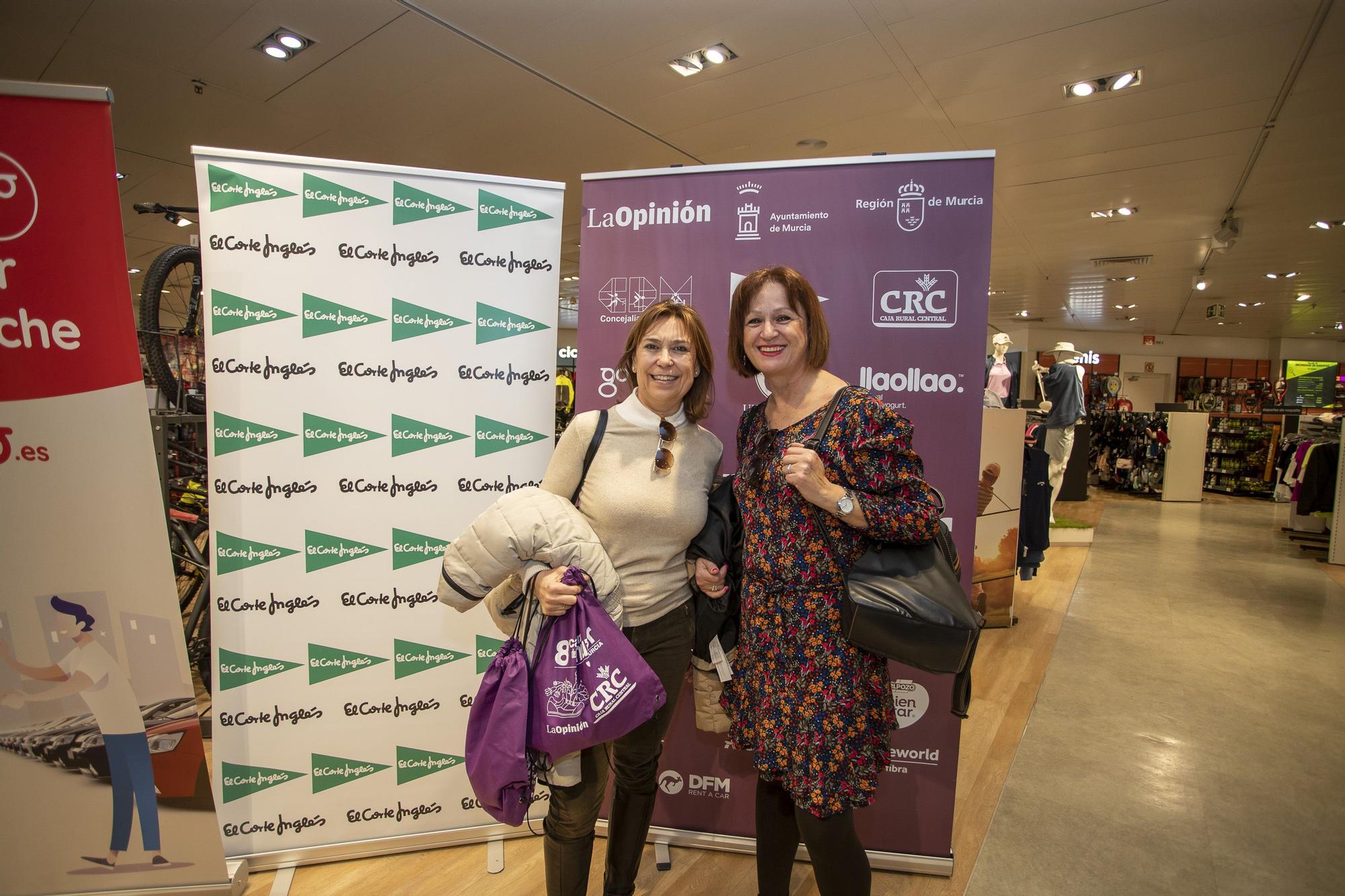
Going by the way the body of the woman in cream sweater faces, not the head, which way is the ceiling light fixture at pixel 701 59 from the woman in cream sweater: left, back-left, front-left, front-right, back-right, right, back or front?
back

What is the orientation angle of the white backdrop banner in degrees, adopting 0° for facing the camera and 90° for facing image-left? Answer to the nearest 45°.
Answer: approximately 315°

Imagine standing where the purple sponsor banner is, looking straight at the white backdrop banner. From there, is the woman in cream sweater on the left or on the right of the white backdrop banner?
left

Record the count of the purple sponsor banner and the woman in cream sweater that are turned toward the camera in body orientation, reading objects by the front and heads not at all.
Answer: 2

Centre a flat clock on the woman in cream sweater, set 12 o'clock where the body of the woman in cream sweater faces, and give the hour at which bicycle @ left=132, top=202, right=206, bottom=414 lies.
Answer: The bicycle is roughly at 4 o'clock from the woman in cream sweater.

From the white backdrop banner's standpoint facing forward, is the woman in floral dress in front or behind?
in front

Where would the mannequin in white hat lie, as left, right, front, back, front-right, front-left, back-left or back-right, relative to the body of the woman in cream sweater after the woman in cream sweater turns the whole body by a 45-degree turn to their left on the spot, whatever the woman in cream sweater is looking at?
left

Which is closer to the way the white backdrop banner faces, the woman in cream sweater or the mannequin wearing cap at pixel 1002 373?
the woman in cream sweater

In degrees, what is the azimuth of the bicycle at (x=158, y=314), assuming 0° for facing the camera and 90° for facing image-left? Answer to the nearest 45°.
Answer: approximately 45°
